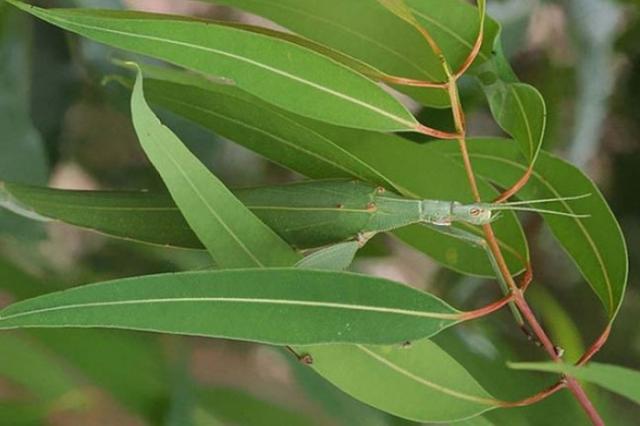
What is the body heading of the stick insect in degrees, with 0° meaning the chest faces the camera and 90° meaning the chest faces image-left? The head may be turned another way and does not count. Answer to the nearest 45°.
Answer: approximately 270°
